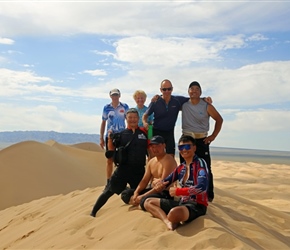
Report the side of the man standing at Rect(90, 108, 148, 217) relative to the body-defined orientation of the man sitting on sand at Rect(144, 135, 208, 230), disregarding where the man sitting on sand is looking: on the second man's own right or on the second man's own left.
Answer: on the second man's own right

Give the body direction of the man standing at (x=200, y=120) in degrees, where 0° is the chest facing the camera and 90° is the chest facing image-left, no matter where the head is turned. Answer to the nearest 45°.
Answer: approximately 0°

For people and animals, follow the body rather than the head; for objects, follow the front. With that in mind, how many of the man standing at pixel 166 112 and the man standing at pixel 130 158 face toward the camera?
2

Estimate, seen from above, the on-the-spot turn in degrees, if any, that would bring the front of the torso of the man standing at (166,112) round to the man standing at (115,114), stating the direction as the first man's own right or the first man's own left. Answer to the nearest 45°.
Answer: approximately 135° to the first man's own right

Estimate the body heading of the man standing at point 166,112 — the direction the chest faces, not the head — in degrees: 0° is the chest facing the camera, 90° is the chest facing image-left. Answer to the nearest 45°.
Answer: approximately 0°
